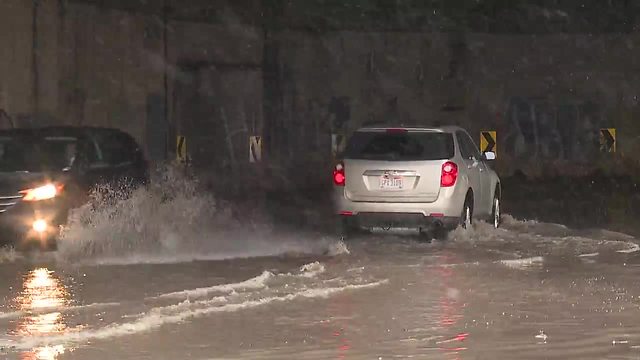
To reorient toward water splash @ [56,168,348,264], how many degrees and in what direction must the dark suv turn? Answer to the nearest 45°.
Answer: approximately 135° to its left

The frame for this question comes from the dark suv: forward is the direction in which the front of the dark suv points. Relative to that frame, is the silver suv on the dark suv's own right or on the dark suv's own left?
on the dark suv's own left
